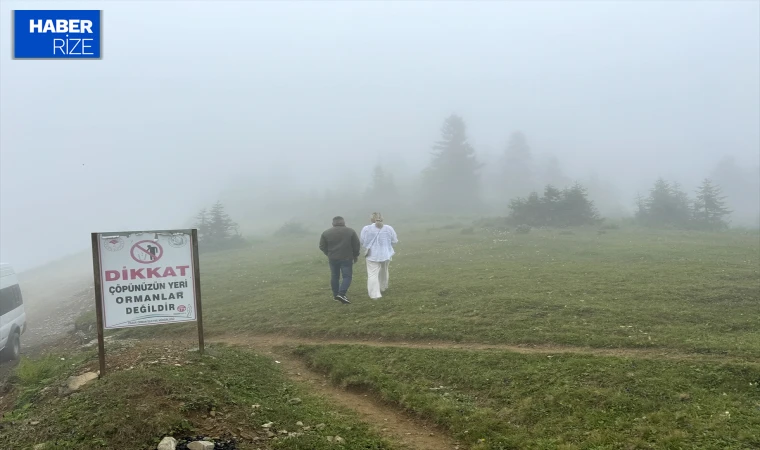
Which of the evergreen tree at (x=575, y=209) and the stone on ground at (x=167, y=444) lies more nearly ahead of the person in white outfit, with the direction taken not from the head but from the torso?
the evergreen tree

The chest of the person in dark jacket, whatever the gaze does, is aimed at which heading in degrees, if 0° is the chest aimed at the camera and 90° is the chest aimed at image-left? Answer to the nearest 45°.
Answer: approximately 180°

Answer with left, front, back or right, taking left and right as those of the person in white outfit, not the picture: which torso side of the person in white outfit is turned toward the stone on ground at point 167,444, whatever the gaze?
back

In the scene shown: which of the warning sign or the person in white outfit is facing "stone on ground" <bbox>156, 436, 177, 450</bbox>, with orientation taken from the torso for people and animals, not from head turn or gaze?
the warning sign

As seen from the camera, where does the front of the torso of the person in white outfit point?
away from the camera

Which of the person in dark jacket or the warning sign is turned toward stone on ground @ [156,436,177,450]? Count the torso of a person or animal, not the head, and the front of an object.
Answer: the warning sign

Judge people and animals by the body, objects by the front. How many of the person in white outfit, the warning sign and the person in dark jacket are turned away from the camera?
2

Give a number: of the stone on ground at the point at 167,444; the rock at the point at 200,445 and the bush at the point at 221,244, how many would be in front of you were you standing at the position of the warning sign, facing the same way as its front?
2

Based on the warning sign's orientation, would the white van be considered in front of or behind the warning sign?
behind

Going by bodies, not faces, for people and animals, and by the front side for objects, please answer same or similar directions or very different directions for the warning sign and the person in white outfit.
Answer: very different directions
